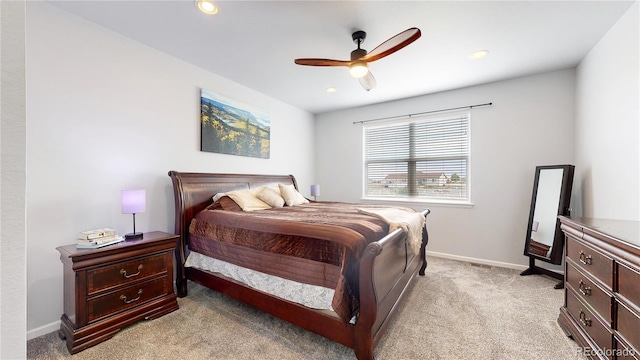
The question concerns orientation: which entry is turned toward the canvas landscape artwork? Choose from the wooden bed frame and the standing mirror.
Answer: the standing mirror

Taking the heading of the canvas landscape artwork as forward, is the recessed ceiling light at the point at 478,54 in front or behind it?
in front

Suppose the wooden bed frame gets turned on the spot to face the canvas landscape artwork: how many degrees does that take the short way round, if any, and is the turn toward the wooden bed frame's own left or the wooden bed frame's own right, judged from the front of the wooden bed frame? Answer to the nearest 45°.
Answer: approximately 180°

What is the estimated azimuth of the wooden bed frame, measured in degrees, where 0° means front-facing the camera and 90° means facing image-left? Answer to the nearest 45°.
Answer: approximately 315°

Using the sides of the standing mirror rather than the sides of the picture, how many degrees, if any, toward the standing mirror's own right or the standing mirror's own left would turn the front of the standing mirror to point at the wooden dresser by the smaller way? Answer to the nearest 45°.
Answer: approximately 45° to the standing mirror's own left

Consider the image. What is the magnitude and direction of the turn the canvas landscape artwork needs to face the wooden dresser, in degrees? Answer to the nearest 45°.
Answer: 0° — it already faces it

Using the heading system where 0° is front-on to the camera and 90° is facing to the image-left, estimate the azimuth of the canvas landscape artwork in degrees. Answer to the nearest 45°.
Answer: approximately 315°

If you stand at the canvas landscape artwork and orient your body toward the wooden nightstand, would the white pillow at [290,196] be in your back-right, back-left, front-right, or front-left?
back-left

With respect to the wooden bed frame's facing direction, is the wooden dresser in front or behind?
in front

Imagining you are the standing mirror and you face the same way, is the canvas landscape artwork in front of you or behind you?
in front

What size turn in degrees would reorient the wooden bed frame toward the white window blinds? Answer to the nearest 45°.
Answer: approximately 90° to its left

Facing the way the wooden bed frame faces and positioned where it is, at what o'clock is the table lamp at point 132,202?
The table lamp is roughly at 5 o'clock from the wooden bed frame.
